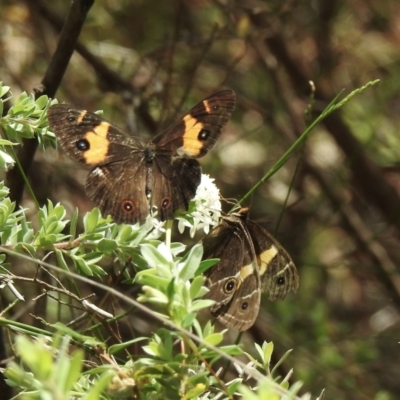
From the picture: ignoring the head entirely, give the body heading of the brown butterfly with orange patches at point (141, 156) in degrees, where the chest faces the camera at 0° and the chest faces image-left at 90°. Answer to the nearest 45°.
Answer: approximately 180°

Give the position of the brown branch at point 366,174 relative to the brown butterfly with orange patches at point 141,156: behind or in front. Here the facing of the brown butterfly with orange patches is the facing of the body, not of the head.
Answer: in front
